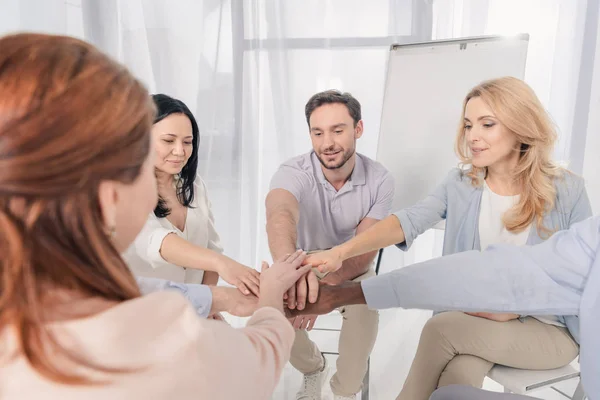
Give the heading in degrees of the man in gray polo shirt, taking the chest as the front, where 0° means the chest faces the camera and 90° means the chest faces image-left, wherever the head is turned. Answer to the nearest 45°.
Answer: approximately 0°

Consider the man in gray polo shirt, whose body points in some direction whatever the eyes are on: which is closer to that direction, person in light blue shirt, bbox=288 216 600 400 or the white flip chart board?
the person in light blue shirt

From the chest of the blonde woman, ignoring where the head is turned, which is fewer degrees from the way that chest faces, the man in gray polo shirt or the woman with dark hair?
the woman with dark hair

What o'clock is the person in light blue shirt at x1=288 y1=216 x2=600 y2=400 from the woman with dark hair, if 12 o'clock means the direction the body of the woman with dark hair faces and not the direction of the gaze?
The person in light blue shirt is roughly at 12 o'clock from the woman with dark hair.

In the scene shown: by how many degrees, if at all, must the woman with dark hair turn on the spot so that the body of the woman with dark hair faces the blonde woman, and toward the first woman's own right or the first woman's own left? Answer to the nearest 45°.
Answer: approximately 45° to the first woman's own left

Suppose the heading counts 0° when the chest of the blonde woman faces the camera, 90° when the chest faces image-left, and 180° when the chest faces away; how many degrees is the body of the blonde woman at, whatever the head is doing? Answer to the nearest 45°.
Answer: approximately 45°

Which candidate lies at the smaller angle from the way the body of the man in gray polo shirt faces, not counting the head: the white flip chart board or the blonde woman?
the blonde woman

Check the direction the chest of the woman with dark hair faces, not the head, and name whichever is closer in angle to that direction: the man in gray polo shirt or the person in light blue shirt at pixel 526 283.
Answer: the person in light blue shirt

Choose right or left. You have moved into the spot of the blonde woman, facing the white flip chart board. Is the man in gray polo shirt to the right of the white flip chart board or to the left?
left

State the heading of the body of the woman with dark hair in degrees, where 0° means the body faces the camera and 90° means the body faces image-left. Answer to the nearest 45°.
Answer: approximately 315°

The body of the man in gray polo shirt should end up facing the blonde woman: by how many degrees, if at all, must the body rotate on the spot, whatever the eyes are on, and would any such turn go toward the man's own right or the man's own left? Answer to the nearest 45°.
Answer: approximately 45° to the man's own left

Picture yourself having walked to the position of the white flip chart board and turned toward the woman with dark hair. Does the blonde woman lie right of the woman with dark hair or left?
left
